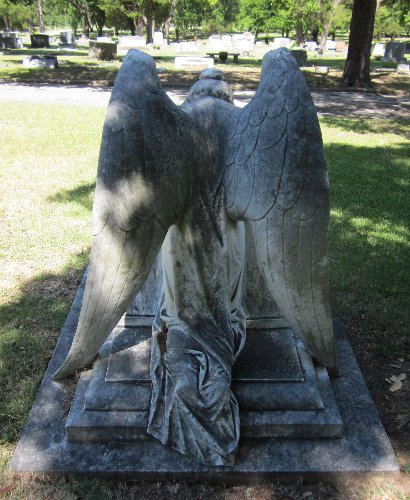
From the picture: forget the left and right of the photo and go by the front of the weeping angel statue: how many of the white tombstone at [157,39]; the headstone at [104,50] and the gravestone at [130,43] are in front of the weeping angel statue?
3

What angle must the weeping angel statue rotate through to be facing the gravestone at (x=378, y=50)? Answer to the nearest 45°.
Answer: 0° — it already faces it

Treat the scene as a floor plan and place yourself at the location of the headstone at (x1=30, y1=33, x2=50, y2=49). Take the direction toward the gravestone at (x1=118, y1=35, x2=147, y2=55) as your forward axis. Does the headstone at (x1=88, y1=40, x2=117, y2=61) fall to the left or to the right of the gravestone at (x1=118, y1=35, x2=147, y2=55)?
right

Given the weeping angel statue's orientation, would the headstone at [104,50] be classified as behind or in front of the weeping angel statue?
in front

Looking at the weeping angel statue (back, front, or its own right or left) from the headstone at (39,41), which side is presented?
front

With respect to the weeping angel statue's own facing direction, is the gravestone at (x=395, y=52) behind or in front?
in front

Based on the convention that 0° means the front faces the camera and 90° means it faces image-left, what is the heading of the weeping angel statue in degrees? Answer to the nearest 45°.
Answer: approximately 180°

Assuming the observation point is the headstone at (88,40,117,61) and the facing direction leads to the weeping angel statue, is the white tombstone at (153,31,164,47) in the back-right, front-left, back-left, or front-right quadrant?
back-left

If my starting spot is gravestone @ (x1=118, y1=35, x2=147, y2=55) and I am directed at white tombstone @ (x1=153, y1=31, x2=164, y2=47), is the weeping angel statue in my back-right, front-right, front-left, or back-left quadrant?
back-right

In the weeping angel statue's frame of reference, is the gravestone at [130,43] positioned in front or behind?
in front
